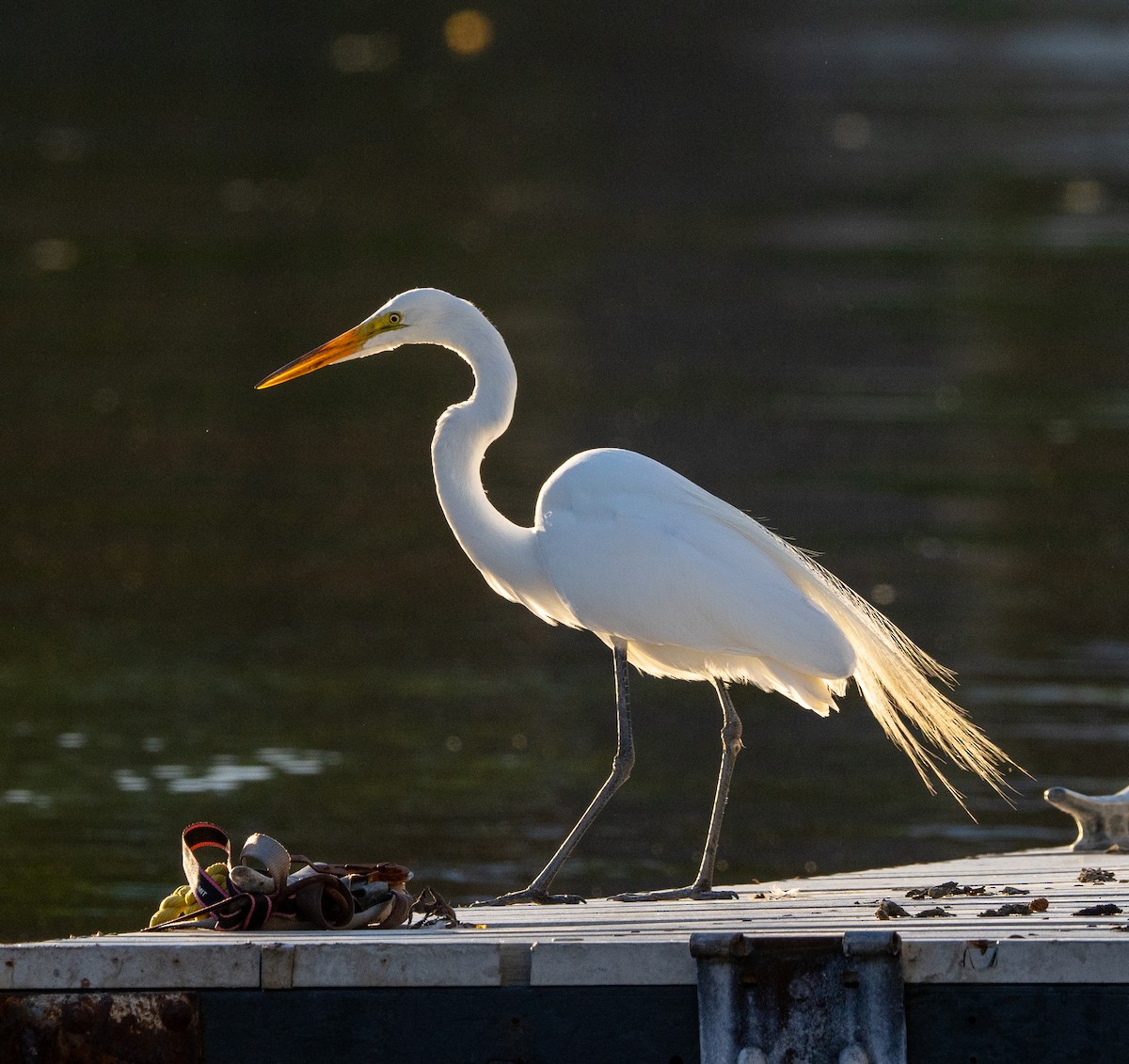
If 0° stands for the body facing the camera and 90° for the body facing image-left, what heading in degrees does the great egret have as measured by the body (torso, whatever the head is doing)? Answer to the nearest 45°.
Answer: approximately 90°

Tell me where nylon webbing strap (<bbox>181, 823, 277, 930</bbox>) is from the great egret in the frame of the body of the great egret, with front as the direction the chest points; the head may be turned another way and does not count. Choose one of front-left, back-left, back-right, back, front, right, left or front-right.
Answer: front-left
